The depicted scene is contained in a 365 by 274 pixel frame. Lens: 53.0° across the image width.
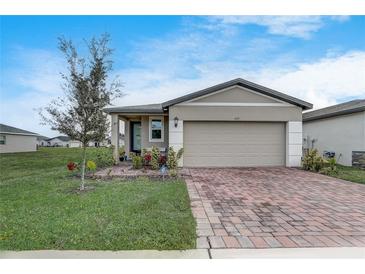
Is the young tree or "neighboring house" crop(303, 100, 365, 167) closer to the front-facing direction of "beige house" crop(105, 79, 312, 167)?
the young tree

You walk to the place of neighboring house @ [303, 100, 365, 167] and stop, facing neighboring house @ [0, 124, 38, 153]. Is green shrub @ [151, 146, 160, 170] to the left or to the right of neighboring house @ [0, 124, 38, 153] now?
left

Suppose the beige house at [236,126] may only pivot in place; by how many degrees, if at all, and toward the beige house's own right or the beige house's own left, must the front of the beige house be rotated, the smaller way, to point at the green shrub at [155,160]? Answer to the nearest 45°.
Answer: approximately 90° to the beige house's own right

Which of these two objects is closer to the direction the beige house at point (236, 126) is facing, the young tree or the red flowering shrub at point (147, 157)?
the young tree

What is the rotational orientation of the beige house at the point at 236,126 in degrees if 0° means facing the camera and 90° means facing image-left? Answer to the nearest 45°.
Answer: approximately 0°

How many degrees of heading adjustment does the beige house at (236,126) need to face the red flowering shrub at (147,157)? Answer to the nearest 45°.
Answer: approximately 90° to its right

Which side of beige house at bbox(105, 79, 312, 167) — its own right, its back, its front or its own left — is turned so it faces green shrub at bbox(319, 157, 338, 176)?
left

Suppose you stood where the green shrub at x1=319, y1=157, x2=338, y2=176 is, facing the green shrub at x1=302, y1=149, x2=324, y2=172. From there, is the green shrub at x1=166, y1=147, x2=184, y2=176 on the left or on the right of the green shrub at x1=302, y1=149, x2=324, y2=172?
left

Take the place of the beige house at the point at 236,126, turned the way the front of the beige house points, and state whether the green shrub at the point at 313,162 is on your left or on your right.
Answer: on your left
